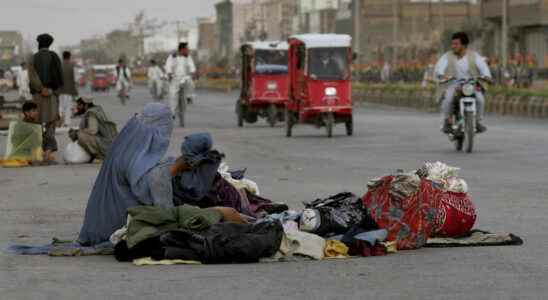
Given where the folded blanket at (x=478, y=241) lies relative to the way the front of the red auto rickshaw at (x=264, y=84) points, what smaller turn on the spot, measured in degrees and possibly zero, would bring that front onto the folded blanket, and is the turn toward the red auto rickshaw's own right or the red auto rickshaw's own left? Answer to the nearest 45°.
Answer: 0° — it already faces it

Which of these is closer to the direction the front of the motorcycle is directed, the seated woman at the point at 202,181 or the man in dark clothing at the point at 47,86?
the seated woman

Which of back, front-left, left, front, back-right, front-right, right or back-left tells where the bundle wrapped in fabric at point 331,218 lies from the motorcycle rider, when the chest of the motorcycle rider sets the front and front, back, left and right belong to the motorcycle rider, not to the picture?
front

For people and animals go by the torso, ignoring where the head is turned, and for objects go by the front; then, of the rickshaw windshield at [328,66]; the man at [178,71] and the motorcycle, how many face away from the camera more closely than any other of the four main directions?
0

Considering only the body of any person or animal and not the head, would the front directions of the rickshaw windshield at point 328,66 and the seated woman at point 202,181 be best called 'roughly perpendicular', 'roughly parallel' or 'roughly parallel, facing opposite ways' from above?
roughly perpendicular

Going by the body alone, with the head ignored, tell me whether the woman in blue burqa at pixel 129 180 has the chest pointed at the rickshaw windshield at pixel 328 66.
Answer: no

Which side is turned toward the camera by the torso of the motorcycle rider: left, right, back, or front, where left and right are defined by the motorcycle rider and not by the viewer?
front

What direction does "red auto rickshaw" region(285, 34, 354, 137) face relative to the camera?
toward the camera

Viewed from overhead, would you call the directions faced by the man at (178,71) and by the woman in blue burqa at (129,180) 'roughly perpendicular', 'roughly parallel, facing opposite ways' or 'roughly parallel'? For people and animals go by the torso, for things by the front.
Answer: roughly perpendicular

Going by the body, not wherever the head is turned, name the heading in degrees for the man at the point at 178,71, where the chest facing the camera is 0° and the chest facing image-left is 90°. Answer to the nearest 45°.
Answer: approximately 0°

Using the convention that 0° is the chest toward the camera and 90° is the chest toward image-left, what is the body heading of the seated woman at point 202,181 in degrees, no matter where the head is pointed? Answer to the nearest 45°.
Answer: approximately 270°

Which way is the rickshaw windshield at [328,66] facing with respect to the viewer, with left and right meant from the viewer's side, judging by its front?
facing the viewer

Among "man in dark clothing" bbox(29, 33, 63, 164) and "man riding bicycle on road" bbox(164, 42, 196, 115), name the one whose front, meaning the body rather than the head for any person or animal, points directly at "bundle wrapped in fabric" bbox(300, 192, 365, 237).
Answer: the man riding bicycle on road

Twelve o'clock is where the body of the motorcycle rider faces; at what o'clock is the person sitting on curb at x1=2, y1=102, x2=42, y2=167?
The person sitting on curb is roughly at 2 o'clock from the motorcycle rider.
